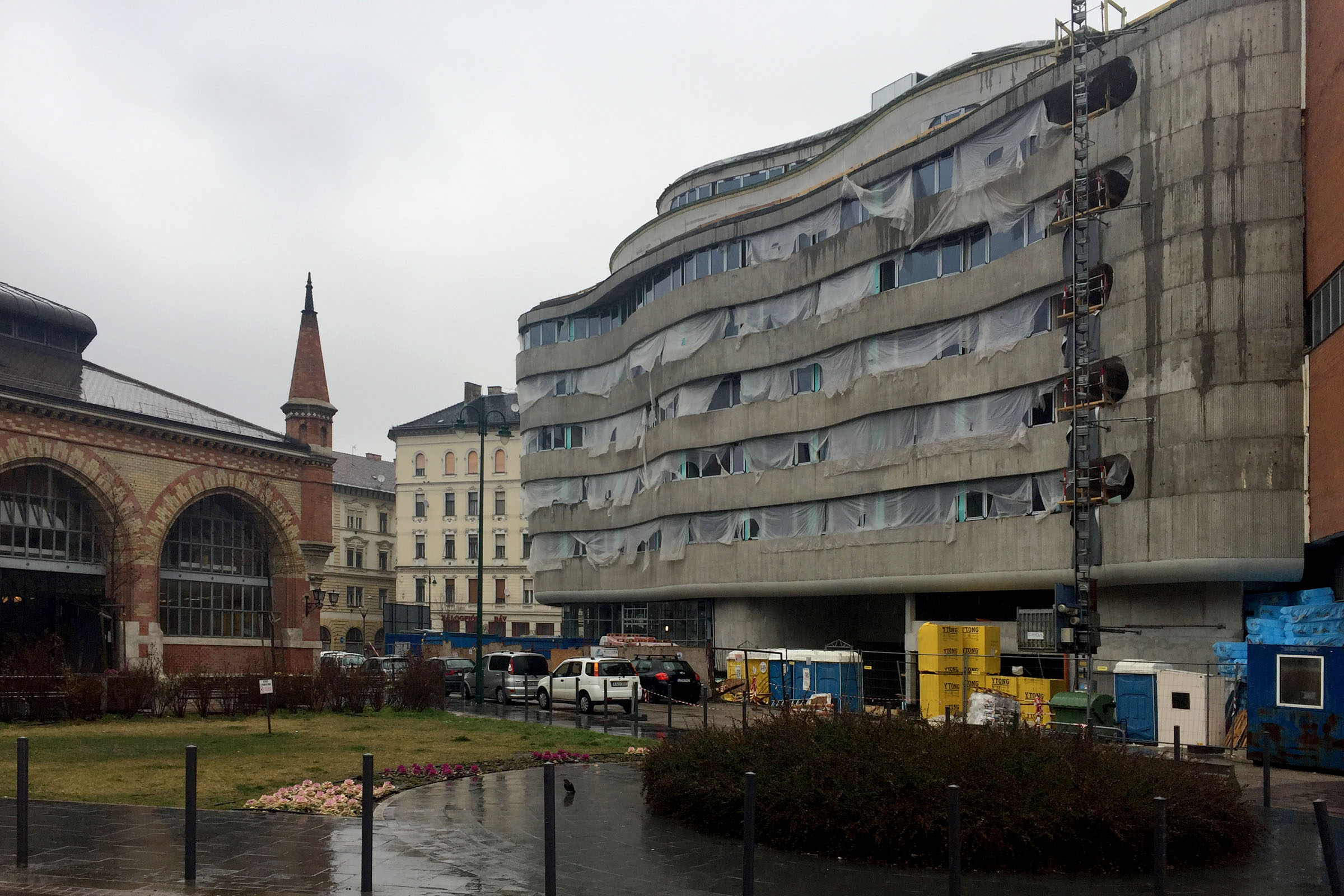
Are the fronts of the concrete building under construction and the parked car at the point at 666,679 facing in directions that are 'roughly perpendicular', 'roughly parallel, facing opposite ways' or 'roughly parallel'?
roughly perpendicular

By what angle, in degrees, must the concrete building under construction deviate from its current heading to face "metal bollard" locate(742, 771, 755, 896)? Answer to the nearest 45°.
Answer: approximately 45° to its left

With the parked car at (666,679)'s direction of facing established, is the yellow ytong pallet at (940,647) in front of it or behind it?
behind

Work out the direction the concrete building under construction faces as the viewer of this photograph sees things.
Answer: facing the viewer and to the left of the viewer

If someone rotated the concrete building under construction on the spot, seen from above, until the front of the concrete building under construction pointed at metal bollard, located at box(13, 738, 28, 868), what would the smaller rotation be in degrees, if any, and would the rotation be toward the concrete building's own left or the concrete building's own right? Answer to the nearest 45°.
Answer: approximately 45° to the concrete building's own left

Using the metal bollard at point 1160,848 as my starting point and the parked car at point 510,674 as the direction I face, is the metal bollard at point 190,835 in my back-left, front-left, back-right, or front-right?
front-left

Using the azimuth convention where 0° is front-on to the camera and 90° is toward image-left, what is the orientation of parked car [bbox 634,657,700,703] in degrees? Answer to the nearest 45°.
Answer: approximately 135°

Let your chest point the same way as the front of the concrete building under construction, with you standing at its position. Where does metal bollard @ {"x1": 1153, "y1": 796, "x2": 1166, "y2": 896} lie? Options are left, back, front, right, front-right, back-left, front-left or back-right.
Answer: front-left

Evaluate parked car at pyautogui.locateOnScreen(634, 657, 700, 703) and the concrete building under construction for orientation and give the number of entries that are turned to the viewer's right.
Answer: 0

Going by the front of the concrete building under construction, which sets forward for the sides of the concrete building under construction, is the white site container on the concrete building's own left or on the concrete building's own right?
on the concrete building's own left
